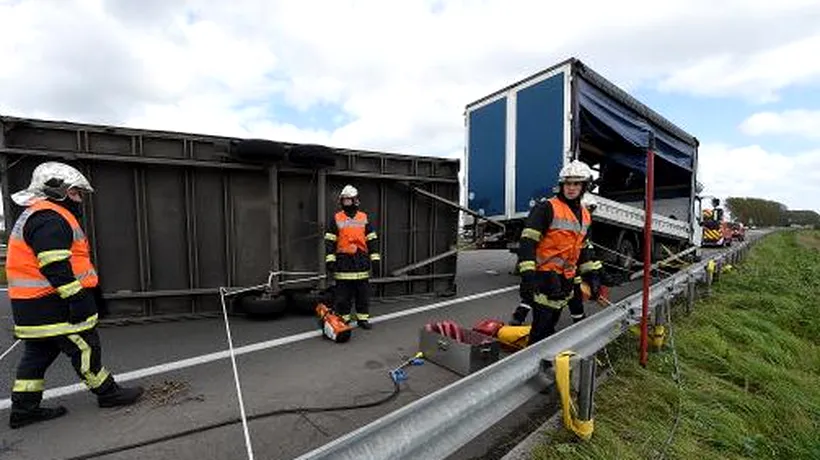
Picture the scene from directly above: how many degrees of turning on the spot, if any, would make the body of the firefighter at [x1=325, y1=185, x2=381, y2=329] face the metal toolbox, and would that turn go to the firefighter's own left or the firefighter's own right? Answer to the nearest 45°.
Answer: approximately 45° to the firefighter's own left

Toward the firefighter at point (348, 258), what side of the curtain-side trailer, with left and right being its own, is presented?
back

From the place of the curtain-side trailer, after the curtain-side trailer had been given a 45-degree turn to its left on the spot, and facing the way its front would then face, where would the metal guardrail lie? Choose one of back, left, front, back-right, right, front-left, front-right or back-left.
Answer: back

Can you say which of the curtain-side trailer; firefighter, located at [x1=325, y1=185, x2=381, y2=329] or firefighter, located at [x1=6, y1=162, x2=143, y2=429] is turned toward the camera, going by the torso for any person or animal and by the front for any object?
firefighter, located at [x1=325, y1=185, x2=381, y2=329]

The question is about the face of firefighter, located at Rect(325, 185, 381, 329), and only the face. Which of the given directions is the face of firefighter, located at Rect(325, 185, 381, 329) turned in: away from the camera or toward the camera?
toward the camera

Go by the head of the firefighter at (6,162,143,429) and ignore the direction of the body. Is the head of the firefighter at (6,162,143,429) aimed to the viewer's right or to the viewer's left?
to the viewer's right

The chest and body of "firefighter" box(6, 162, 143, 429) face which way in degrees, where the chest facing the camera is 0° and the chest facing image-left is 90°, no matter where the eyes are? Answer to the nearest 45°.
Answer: approximately 270°

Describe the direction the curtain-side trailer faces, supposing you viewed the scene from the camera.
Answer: facing away from the viewer and to the right of the viewer

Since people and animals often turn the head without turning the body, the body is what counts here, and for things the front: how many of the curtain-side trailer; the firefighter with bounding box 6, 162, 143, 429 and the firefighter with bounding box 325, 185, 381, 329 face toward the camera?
1

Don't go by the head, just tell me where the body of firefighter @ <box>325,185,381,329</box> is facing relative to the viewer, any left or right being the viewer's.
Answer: facing the viewer
